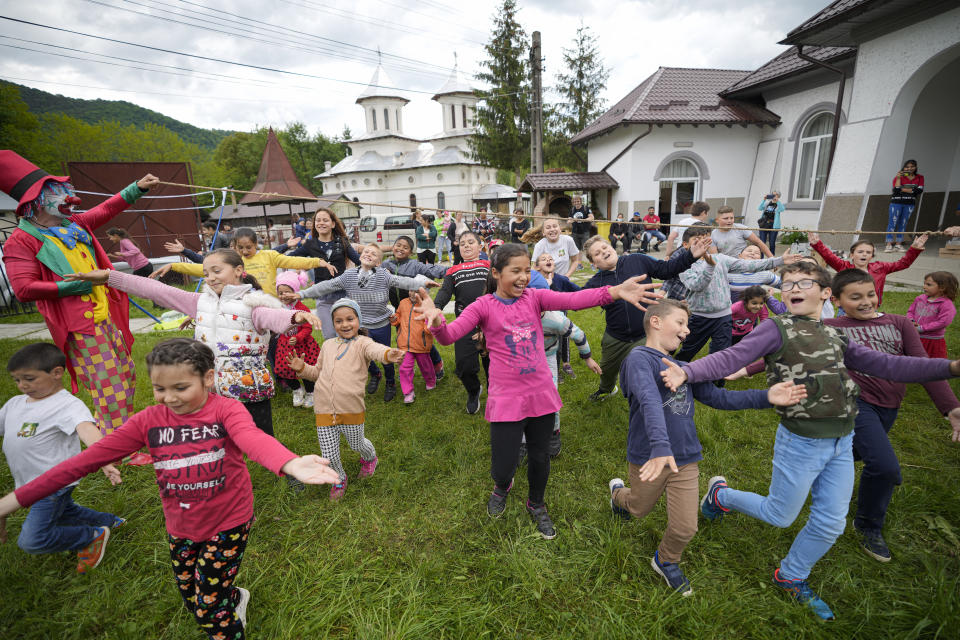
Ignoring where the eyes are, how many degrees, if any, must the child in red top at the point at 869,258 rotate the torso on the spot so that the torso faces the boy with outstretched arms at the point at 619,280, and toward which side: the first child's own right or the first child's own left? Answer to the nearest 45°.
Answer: approximately 45° to the first child's own right

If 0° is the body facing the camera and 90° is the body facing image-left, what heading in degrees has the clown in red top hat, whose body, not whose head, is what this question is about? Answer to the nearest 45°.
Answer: approximately 315°

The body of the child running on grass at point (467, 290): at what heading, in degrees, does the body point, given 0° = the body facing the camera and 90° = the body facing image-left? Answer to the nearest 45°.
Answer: approximately 0°

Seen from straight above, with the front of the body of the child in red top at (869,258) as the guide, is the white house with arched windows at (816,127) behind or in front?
behind

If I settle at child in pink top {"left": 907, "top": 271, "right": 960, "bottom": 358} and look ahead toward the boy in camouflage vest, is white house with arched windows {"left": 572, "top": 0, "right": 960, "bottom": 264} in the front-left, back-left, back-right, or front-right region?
back-right

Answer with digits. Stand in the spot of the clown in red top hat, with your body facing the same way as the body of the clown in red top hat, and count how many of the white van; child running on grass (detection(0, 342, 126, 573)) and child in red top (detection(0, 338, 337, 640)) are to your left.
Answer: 1

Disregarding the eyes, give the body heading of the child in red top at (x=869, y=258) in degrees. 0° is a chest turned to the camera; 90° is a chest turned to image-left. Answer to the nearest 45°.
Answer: approximately 0°

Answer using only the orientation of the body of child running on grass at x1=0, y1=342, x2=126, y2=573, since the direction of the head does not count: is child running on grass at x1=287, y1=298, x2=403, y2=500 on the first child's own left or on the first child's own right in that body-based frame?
on the first child's own left
